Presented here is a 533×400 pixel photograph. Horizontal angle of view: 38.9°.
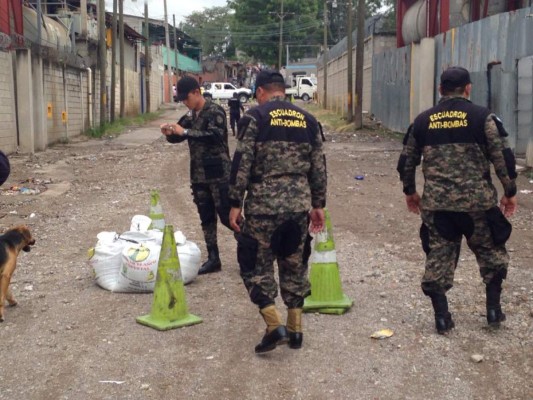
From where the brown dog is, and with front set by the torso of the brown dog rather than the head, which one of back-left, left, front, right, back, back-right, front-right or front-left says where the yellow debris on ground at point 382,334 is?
front-right

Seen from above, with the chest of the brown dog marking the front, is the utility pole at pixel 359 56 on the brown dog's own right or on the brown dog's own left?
on the brown dog's own left

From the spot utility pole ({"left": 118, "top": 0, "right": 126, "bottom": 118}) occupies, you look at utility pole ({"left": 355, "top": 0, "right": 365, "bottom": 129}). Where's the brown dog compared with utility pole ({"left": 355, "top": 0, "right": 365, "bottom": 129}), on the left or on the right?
right

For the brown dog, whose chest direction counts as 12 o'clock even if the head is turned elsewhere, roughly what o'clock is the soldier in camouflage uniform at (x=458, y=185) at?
The soldier in camouflage uniform is roughly at 1 o'clock from the brown dog.

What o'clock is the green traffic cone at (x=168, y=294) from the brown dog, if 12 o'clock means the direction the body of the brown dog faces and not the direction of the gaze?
The green traffic cone is roughly at 1 o'clock from the brown dog.

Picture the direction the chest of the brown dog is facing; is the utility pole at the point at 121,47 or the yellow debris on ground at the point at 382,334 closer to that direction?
the yellow debris on ground

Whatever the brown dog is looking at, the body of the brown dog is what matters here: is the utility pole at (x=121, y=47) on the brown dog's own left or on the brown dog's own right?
on the brown dog's own left

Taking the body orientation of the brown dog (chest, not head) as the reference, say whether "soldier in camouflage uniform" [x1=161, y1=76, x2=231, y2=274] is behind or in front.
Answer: in front

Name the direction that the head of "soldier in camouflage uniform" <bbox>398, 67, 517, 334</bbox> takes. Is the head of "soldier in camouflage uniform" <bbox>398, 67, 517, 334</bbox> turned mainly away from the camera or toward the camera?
away from the camera

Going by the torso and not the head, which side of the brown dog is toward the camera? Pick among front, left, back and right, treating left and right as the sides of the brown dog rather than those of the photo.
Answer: right

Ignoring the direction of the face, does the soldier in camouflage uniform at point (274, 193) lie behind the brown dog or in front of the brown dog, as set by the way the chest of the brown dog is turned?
in front
